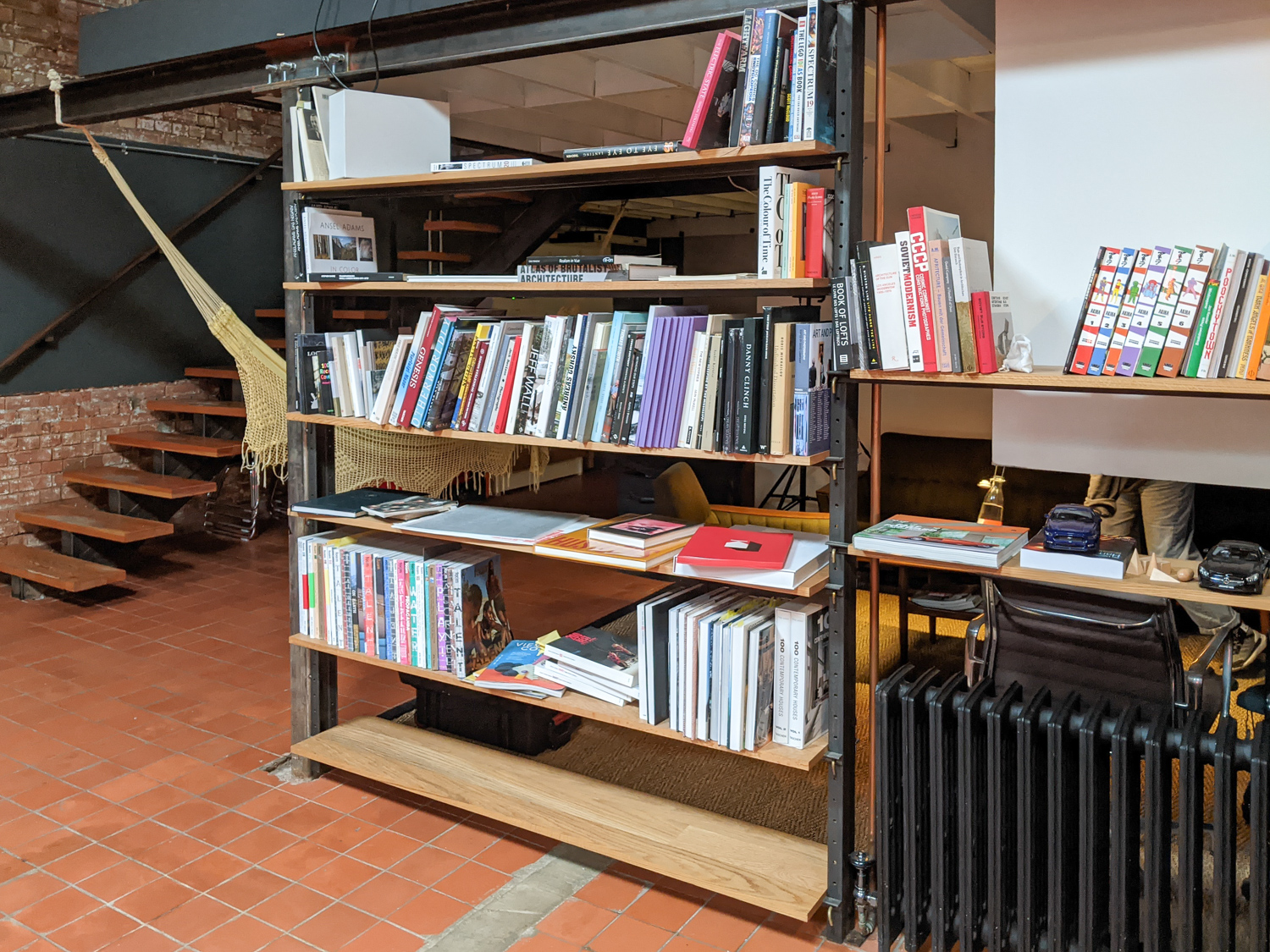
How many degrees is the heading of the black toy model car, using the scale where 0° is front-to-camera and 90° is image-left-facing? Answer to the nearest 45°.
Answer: approximately 0°

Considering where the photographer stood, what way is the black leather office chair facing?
facing away from the viewer and to the right of the viewer

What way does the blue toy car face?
toward the camera

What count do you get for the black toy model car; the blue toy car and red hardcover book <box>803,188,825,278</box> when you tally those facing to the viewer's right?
1

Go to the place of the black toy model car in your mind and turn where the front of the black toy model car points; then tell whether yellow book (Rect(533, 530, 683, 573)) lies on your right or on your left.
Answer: on your right

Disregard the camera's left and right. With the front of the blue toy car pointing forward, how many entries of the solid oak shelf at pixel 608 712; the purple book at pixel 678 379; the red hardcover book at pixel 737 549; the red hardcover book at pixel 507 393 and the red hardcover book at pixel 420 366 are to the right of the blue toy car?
5

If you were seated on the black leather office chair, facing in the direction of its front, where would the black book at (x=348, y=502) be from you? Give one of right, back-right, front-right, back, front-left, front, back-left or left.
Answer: back-left

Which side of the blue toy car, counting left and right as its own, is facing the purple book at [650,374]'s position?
right

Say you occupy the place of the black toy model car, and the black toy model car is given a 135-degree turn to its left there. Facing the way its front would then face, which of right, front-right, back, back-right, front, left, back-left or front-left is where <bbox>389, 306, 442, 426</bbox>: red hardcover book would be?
back-left
